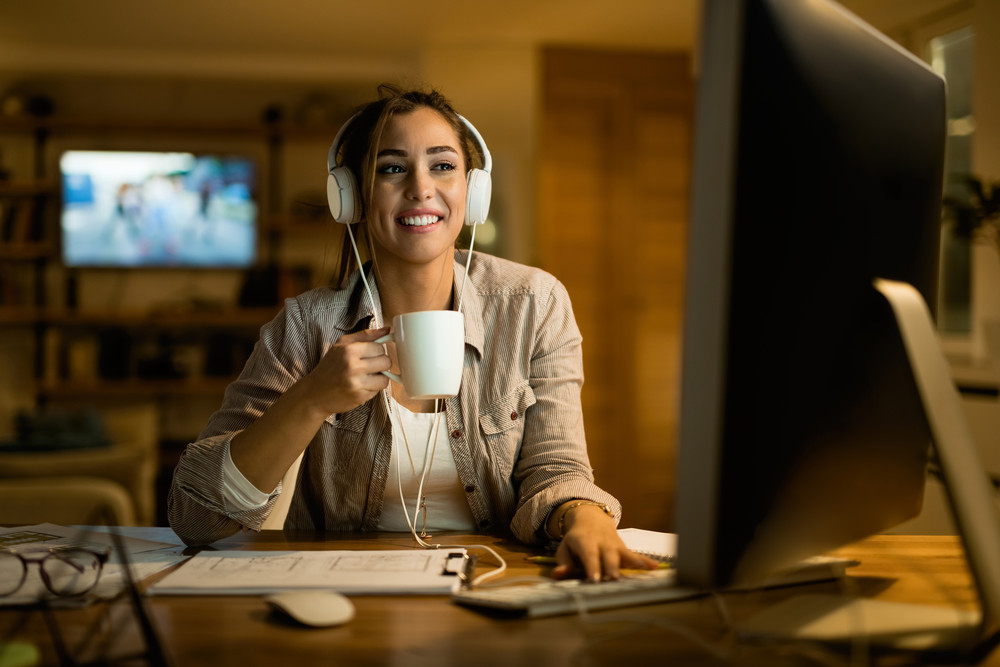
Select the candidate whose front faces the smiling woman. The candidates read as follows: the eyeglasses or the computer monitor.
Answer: the computer monitor

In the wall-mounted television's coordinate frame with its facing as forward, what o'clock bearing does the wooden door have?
The wooden door is roughly at 10 o'clock from the wall-mounted television.

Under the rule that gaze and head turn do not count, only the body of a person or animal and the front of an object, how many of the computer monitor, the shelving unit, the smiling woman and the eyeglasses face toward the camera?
3

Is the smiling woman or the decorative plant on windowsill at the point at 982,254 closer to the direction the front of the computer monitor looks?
the smiling woman

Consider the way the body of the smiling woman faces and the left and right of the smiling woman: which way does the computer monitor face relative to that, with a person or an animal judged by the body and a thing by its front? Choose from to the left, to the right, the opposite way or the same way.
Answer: the opposite way

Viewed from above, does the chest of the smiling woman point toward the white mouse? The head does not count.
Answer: yes

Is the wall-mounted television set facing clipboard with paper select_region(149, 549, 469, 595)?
yes

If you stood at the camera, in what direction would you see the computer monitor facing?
facing away from the viewer and to the left of the viewer

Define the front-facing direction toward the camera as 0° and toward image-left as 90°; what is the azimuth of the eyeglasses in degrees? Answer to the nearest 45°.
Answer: approximately 0°
